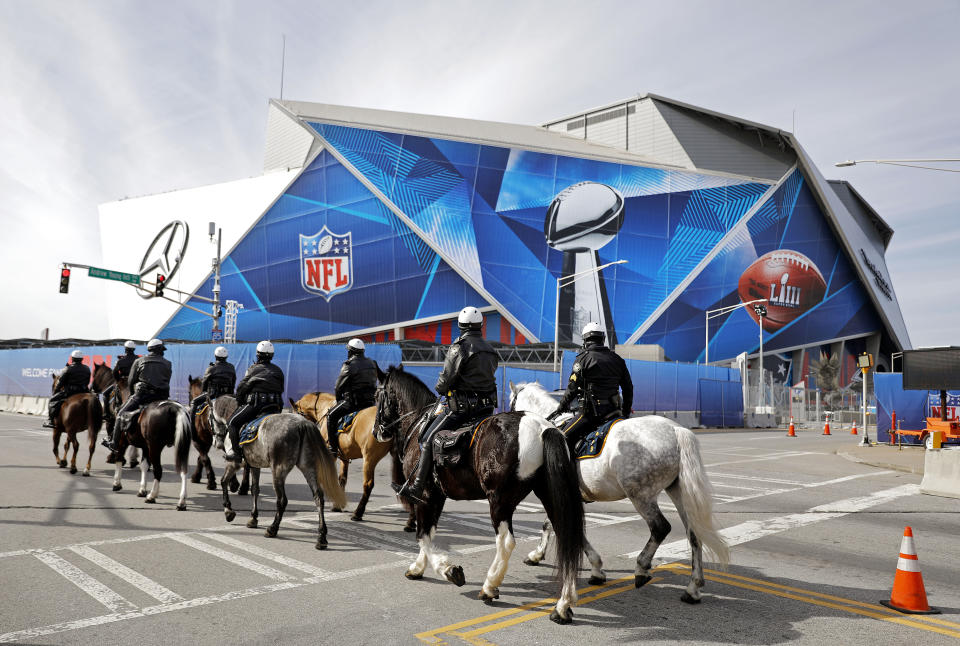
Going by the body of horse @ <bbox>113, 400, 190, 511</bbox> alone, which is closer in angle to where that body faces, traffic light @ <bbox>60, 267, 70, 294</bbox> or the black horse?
the traffic light

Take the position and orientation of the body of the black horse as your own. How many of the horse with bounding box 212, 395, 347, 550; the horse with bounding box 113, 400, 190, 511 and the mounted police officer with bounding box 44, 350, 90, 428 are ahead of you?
3

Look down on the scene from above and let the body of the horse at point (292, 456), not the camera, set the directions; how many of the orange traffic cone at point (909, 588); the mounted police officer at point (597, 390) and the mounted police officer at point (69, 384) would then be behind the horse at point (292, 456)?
2

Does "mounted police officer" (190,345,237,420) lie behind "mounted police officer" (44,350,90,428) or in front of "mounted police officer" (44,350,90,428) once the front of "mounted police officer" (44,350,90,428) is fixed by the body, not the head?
behind

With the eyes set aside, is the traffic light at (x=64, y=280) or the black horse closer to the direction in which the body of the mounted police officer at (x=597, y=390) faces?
the traffic light

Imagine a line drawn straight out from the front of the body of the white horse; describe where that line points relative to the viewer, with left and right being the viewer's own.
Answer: facing away from the viewer and to the left of the viewer

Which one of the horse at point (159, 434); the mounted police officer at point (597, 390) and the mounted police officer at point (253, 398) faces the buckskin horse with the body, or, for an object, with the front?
the mounted police officer at point (597, 390)

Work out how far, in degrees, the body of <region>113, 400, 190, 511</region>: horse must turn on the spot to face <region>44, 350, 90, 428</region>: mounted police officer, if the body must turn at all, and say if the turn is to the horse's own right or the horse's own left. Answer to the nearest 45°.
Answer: approximately 45° to the horse's own right

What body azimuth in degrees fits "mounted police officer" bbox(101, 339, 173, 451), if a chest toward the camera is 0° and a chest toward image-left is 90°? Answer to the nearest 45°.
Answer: approximately 135°

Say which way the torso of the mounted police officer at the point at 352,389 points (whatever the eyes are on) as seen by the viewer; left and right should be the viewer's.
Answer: facing away from the viewer and to the left of the viewer

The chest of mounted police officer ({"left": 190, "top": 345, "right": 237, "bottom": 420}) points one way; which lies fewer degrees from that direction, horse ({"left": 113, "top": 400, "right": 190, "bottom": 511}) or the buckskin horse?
the horse

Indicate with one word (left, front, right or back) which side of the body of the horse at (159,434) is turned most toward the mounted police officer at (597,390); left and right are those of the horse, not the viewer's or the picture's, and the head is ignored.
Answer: back

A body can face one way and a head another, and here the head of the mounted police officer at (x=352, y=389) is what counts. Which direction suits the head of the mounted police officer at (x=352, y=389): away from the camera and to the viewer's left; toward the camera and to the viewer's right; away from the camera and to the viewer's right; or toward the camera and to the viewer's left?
away from the camera and to the viewer's left
